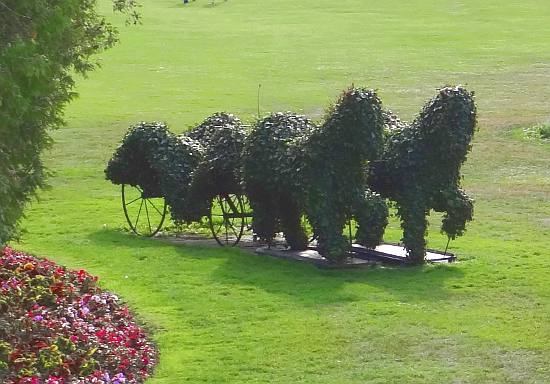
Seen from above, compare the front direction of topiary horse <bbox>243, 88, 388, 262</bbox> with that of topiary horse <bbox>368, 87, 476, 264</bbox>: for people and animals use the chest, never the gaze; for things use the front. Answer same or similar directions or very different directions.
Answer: same or similar directions

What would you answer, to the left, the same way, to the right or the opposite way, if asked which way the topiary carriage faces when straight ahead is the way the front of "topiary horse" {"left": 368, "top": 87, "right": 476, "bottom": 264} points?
the same way

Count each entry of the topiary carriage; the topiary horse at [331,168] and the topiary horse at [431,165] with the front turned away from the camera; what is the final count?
0

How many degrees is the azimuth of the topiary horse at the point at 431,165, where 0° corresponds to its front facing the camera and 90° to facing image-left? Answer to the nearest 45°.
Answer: approximately 315°

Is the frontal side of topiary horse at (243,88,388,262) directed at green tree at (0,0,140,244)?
no

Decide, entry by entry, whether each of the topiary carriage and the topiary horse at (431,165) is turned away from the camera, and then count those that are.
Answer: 0

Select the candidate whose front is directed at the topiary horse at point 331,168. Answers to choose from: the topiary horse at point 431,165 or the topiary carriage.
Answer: the topiary carriage

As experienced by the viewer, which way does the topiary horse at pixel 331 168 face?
facing the viewer and to the right of the viewer

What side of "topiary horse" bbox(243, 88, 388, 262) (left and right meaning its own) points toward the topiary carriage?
back

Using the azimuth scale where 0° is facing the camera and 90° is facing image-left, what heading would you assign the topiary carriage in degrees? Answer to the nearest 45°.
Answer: approximately 315°

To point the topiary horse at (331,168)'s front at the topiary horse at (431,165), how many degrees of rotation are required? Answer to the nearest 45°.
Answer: approximately 45° to its left

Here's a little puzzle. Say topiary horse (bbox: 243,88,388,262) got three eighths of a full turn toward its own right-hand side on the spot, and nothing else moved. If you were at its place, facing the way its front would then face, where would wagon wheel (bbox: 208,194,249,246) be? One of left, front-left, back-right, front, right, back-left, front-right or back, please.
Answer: front-right

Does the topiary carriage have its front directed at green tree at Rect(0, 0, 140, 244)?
no

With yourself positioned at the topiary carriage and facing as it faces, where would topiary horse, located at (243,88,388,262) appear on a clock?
The topiary horse is roughly at 12 o'clock from the topiary carriage.

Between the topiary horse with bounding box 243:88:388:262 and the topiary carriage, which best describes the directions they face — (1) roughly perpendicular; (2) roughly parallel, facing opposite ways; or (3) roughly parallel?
roughly parallel

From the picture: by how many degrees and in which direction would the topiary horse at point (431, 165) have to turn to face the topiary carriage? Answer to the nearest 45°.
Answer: approximately 135° to its right
